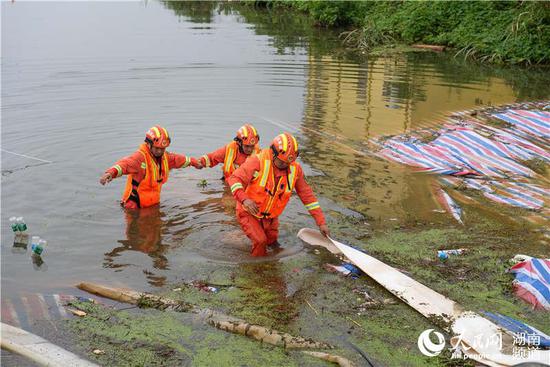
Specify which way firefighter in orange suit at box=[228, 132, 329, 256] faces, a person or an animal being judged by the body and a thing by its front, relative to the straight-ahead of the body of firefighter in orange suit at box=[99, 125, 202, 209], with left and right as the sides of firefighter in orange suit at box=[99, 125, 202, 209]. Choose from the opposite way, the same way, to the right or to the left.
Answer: the same way

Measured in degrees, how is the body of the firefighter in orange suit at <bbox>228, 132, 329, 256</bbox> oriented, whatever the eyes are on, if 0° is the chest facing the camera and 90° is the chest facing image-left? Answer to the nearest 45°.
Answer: approximately 315°

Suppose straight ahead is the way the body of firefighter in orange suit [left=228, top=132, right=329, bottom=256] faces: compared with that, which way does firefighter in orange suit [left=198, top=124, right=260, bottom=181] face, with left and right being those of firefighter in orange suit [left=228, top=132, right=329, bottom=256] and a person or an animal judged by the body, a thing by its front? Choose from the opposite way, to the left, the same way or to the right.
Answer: the same way
